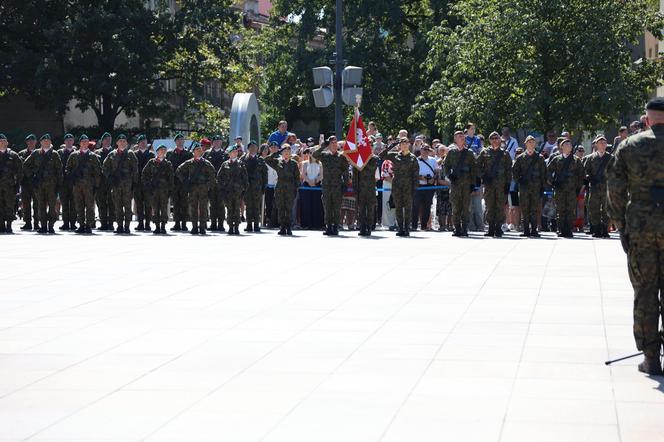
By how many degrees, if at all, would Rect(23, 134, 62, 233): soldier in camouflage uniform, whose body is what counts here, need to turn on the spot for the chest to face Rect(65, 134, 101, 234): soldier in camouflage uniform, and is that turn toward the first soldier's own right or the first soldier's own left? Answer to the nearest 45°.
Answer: approximately 45° to the first soldier's own left

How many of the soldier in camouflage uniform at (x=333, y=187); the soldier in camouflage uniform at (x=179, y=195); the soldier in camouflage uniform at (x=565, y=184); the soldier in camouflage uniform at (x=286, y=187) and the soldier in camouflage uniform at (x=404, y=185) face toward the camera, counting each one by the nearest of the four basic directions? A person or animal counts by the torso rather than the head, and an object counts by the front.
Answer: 5

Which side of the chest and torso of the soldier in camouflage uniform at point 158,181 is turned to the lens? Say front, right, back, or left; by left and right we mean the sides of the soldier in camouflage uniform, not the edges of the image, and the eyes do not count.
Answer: front

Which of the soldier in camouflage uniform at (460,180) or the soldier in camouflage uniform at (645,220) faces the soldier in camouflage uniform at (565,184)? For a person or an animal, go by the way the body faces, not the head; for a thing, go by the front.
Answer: the soldier in camouflage uniform at (645,220)

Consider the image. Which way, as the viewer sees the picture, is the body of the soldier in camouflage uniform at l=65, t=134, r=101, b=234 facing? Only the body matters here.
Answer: toward the camera

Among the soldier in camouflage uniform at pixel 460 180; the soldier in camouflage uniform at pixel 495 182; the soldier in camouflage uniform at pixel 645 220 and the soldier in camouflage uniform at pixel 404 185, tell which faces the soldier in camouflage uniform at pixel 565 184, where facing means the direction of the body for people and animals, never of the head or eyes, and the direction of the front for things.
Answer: the soldier in camouflage uniform at pixel 645 220

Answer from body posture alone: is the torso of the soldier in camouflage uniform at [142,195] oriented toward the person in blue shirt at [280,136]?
no

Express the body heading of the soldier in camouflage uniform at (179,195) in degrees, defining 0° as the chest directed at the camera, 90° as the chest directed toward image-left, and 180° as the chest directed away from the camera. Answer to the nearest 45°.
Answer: approximately 0°

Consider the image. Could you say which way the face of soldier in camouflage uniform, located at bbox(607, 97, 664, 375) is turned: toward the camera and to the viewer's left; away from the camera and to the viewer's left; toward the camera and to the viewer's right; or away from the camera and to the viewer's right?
away from the camera and to the viewer's left

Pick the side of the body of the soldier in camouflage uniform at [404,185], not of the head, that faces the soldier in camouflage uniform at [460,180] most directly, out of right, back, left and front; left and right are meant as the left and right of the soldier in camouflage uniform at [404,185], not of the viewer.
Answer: left

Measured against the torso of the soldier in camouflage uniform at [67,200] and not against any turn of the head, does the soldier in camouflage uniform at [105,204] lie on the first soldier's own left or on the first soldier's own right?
on the first soldier's own left

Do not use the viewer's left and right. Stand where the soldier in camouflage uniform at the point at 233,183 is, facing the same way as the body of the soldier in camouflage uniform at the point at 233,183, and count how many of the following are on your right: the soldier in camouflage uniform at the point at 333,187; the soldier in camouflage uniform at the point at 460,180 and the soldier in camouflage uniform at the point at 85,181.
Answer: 1

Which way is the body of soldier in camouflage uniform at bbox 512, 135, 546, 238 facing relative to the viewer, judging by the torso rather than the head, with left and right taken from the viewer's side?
facing the viewer

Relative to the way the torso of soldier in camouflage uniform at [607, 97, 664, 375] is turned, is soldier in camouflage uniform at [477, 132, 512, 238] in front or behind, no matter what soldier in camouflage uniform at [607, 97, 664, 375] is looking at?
in front

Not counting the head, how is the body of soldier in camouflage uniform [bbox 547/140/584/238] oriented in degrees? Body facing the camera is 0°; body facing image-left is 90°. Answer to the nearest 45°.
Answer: approximately 0°

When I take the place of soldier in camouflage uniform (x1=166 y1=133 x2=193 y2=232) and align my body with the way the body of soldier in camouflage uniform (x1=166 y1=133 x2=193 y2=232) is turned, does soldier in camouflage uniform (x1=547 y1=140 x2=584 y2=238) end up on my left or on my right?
on my left

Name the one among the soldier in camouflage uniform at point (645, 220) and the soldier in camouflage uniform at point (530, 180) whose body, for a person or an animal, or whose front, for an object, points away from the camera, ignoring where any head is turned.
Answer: the soldier in camouflage uniform at point (645, 220)

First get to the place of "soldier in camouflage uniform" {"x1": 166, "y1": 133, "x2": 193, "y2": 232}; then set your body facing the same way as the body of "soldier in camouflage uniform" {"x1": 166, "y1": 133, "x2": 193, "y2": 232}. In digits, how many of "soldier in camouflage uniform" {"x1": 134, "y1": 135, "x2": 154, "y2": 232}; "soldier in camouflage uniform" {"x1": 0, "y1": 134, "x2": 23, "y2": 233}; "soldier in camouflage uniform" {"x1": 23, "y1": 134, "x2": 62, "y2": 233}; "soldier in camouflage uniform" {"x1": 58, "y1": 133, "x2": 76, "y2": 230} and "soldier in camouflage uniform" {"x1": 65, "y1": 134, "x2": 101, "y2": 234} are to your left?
0

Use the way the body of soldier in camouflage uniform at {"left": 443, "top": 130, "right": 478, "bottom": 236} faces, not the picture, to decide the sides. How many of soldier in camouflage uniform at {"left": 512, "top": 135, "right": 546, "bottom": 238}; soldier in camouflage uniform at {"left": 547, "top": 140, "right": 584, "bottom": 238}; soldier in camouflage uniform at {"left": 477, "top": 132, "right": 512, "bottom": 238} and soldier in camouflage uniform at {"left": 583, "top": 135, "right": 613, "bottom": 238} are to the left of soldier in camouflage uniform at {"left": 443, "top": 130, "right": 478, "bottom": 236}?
4
